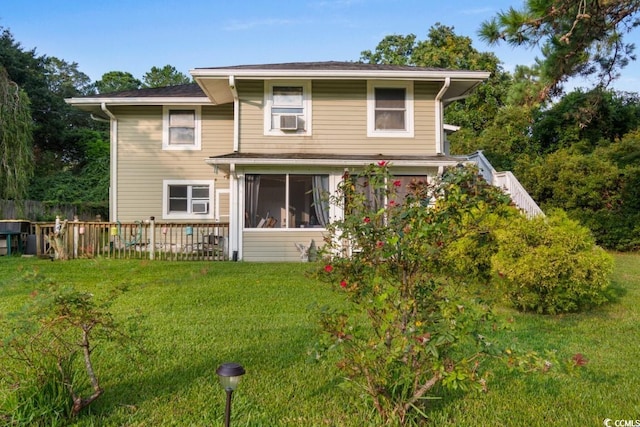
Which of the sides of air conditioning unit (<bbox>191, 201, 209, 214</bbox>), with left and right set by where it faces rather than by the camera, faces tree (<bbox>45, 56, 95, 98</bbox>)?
back

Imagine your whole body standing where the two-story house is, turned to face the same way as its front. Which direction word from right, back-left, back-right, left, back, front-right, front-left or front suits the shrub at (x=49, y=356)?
front

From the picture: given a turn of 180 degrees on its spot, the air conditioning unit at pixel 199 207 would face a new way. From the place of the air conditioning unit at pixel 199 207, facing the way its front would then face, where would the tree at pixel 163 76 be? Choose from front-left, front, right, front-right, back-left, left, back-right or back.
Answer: front

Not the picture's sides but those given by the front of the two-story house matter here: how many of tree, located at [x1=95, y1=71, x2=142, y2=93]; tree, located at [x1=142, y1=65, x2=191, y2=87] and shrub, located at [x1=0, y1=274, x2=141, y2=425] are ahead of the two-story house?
1

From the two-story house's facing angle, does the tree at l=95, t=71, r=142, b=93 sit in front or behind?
behind

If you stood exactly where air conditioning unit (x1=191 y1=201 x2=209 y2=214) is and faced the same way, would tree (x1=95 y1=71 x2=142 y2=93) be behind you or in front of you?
behind

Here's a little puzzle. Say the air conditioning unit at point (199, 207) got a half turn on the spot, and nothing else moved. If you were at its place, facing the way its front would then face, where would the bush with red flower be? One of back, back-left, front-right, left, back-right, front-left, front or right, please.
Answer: back

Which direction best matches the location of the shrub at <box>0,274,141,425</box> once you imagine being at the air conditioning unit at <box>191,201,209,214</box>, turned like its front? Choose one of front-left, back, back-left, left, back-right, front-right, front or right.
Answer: front

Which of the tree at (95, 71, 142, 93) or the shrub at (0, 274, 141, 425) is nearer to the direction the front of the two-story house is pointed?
the shrub

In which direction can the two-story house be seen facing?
toward the camera
